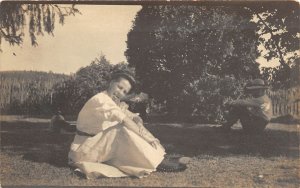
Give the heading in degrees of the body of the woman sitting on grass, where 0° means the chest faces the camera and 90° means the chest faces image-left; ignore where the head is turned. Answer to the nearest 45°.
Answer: approximately 270°
